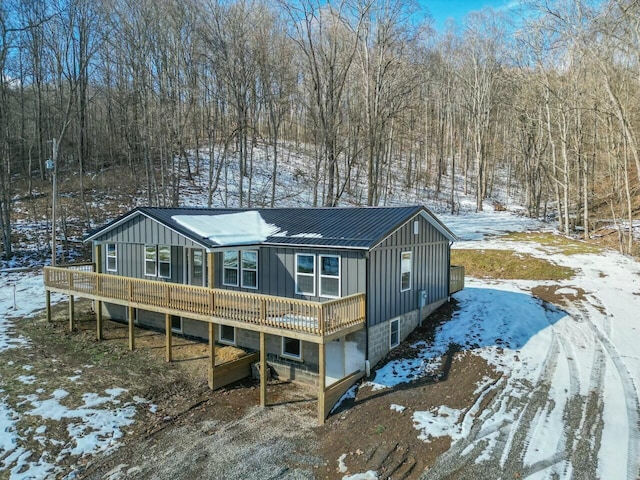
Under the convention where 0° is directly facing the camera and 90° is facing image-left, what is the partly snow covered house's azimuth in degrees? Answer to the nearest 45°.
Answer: approximately 45°
